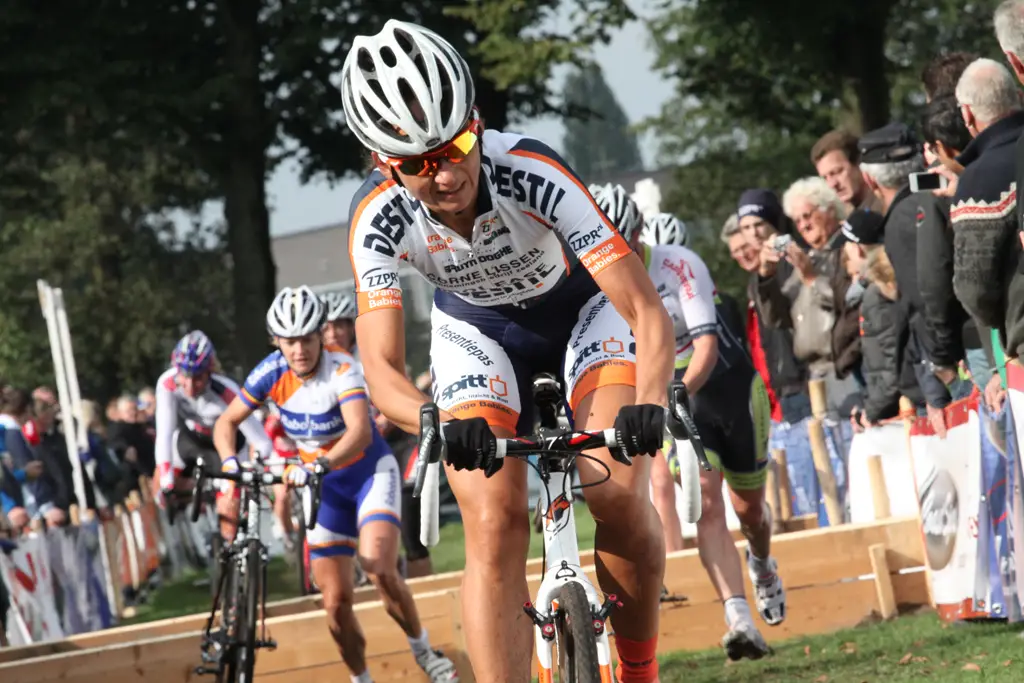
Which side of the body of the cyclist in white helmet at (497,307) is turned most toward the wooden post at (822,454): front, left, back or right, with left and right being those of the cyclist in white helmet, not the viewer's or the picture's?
back

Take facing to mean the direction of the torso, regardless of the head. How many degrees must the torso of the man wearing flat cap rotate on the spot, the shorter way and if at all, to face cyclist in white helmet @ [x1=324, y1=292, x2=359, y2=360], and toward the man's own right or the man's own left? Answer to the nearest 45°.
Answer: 0° — they already face them

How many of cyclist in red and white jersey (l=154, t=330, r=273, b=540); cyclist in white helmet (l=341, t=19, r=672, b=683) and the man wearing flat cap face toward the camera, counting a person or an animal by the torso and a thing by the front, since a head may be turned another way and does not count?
2

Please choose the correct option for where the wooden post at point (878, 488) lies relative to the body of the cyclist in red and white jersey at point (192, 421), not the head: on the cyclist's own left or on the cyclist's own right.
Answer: on the cyclist's own left

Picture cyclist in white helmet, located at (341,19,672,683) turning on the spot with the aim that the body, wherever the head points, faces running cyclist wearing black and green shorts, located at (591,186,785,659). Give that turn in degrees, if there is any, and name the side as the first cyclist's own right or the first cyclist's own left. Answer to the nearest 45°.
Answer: approximately 180°

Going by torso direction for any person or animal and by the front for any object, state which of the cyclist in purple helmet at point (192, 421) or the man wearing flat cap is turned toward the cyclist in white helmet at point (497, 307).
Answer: the cyclist in purple helmet

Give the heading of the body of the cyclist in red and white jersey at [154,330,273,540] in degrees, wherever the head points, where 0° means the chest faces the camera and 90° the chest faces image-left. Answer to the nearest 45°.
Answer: approximately 0°
